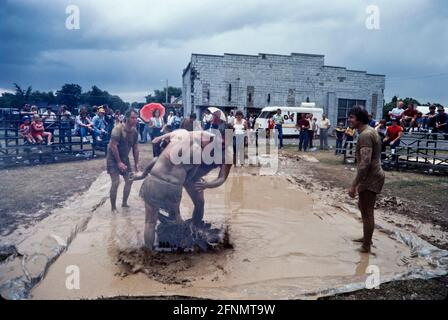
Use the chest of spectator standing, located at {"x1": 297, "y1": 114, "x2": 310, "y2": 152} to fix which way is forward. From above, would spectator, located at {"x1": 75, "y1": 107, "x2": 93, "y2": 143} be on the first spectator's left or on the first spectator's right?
on the first spectator's right

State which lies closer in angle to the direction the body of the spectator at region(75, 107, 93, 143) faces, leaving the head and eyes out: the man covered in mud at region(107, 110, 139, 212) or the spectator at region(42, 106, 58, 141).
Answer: the man covered in mud

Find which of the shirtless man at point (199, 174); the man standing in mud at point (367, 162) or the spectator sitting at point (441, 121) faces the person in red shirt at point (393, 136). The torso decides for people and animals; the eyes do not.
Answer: the spectator sitting

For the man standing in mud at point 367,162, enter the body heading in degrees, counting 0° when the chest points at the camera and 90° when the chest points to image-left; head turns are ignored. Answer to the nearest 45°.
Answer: approximately 90°

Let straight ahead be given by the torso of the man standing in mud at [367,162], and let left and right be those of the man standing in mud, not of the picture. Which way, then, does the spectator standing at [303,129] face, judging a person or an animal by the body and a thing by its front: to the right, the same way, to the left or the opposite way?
to the left
